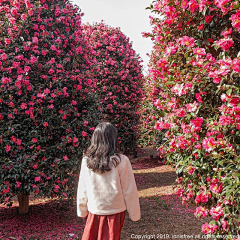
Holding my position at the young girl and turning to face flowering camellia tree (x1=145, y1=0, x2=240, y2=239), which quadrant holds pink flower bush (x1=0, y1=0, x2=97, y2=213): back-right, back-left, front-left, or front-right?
back-left

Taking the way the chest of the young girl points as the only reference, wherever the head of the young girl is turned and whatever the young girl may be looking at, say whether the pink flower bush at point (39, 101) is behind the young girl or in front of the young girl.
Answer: in front

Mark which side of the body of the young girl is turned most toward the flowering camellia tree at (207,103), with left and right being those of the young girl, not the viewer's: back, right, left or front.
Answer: right

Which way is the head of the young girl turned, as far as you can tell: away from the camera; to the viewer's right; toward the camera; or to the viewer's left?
away from the camera

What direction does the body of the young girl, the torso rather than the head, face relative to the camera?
away from the camera

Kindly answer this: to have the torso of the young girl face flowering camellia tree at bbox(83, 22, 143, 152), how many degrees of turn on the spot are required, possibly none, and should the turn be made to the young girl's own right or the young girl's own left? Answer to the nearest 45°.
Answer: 0° — they already face it
